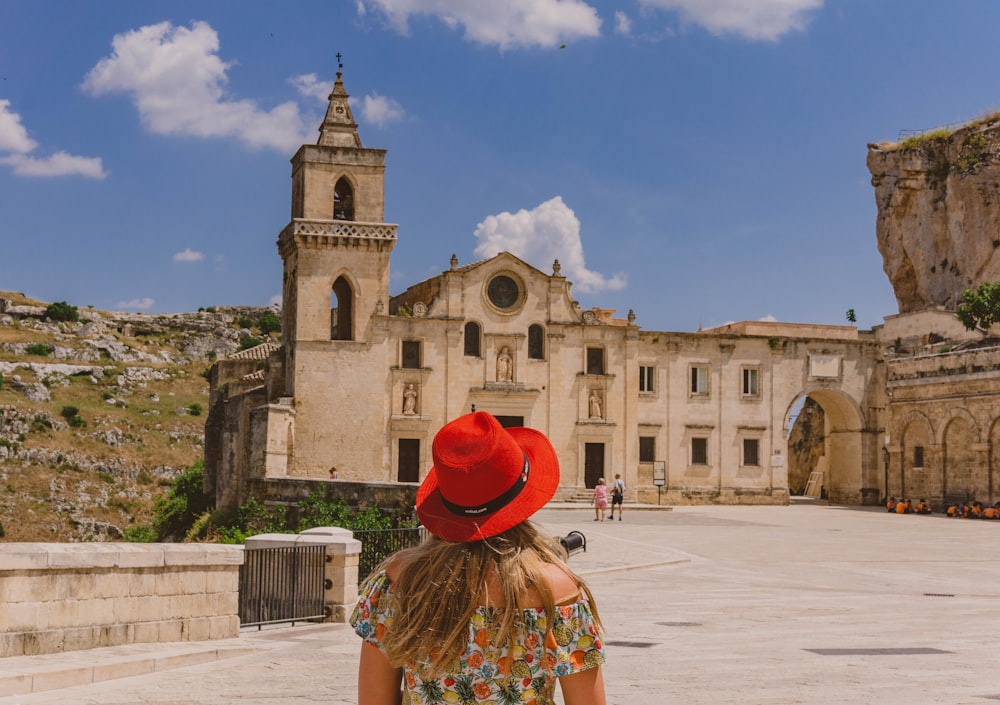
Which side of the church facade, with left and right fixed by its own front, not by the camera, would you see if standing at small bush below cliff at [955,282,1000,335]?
left

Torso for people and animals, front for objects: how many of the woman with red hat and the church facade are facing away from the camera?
1

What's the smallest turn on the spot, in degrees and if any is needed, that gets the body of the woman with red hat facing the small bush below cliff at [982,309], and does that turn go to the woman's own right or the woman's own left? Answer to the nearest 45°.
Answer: approximately 45° to the woman's own right

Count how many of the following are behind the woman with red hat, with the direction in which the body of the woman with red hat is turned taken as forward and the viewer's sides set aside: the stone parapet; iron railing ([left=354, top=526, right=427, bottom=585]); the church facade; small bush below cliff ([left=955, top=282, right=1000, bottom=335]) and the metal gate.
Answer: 0

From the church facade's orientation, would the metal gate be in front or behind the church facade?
in front

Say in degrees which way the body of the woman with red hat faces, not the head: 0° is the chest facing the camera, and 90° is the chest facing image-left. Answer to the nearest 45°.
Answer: approximately 180°

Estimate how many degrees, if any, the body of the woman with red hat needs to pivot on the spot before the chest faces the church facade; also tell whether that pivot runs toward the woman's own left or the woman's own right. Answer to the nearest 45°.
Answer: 0° — they already face it

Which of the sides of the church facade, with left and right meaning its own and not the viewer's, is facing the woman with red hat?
front

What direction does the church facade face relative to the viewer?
toward the camera

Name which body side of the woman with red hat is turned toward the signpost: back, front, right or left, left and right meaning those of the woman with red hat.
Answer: front

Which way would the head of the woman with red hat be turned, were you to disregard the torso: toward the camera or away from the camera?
away from the camera

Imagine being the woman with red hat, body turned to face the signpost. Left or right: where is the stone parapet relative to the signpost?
left

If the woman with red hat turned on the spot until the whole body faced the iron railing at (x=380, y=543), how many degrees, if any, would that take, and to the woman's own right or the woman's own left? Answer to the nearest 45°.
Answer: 0° — they already face it

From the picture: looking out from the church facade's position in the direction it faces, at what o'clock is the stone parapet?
The stone parapet is roughly at 12 o'clock from the church facade.

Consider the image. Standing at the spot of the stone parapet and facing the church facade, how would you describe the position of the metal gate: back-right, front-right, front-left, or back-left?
front-right

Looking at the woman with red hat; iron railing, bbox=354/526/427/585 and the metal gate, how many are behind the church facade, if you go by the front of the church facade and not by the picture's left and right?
0

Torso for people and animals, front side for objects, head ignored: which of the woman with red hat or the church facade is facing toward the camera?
the church facade
